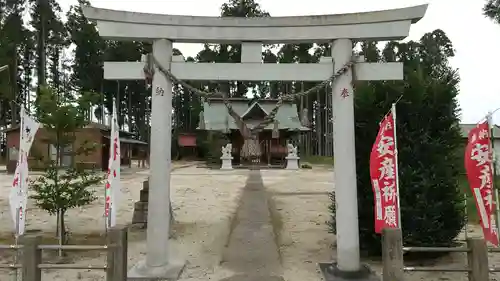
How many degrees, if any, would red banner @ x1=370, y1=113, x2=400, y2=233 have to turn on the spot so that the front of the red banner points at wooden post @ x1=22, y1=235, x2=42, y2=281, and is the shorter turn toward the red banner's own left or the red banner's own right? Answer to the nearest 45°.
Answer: approximately 45° to the red banner's own right

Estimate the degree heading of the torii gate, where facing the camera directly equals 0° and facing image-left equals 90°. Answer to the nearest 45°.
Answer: approximately 0°

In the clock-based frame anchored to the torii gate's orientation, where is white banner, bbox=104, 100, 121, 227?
The white banner is roughly at 3 o'clock from the torii gate.

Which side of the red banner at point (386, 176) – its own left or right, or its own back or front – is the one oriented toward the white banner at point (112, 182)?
right

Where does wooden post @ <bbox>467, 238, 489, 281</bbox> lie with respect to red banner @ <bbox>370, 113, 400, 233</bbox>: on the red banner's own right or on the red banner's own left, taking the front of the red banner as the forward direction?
on the red banner's own left

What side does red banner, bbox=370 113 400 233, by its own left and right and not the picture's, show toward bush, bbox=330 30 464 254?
back

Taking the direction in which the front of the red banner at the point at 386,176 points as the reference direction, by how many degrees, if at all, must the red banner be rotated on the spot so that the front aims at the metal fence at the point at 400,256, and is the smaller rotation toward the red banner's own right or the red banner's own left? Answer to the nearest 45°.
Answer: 0° — it already faces it

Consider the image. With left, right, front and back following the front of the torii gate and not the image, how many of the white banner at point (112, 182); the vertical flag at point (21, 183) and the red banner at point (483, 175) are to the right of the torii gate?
2

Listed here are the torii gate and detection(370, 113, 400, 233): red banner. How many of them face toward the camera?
2

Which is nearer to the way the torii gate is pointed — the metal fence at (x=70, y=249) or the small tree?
the metal fence

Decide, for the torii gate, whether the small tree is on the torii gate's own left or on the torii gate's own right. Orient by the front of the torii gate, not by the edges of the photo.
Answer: on the torii gate's own right

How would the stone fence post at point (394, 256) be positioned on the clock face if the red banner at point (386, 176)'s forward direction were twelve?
The stone fence post is roughly at 12 o'clock from the red banner.

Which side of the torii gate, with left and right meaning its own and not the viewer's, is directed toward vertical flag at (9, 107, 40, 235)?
right

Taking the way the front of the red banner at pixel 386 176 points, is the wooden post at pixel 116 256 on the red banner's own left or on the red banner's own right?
on the red banner's own right

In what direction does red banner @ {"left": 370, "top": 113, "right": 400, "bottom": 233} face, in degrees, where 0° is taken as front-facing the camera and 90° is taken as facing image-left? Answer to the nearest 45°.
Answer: approximately 0°
